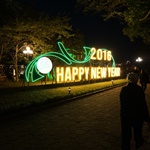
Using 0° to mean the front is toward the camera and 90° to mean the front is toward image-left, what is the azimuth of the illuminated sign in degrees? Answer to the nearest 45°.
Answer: approximately 315°

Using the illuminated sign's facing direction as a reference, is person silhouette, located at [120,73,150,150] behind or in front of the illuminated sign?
in front
